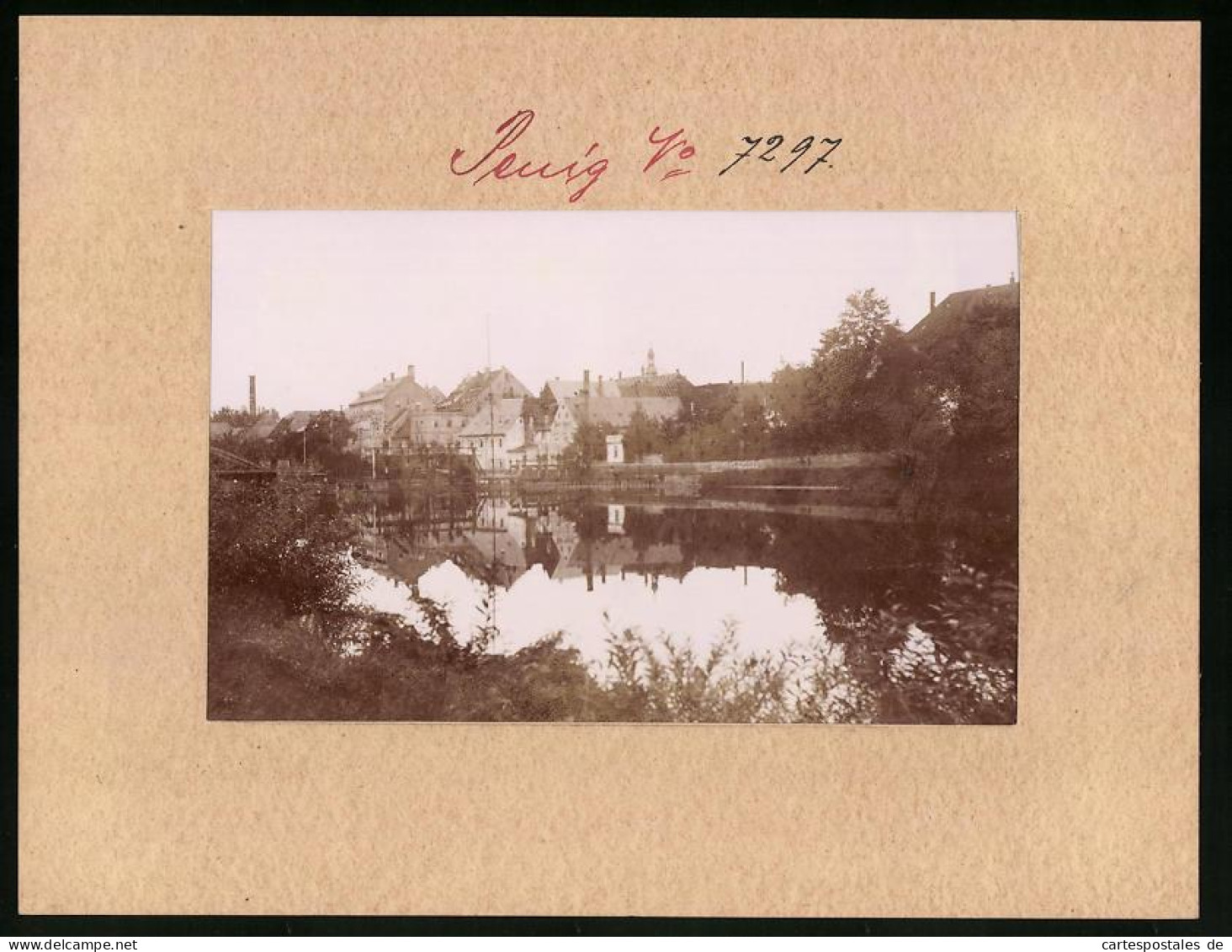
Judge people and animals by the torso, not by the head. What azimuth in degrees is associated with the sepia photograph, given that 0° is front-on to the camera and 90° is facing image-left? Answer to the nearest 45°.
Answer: approximately 0°
